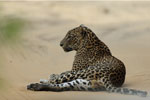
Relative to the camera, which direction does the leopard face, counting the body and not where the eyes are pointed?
to the viewer's left
